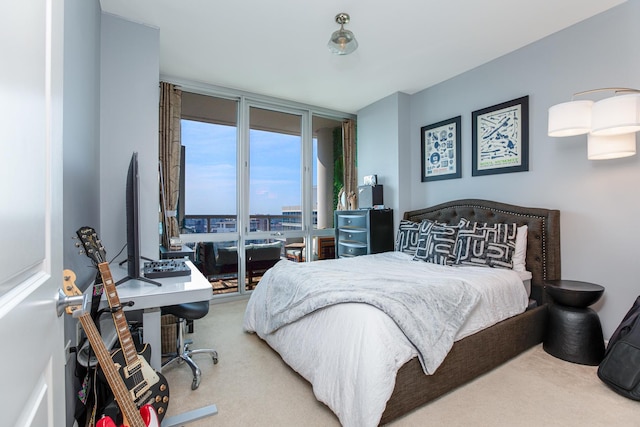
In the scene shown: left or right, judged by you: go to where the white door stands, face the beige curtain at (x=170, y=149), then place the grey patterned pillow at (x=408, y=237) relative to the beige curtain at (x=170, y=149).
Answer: right

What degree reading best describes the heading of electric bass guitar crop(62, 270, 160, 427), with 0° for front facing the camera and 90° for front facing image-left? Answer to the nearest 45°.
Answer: approximately 315°

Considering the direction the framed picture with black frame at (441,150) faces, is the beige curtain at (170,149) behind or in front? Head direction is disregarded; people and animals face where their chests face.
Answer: in front

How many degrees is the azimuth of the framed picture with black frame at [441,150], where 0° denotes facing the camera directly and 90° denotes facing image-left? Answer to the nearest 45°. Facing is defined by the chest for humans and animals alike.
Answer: approximately 45°

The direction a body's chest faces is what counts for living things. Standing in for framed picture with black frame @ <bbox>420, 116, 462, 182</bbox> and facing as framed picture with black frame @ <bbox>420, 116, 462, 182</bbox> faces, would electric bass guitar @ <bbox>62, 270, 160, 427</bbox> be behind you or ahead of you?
ahead

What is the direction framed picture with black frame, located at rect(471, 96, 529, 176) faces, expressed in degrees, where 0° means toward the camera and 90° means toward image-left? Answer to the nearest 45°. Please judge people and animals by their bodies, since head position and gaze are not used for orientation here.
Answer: approximately 45°

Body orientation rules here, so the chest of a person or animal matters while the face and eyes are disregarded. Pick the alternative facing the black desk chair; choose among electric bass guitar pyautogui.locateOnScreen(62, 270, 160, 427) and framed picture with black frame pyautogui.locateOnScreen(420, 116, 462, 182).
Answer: the framed picture with black frame
